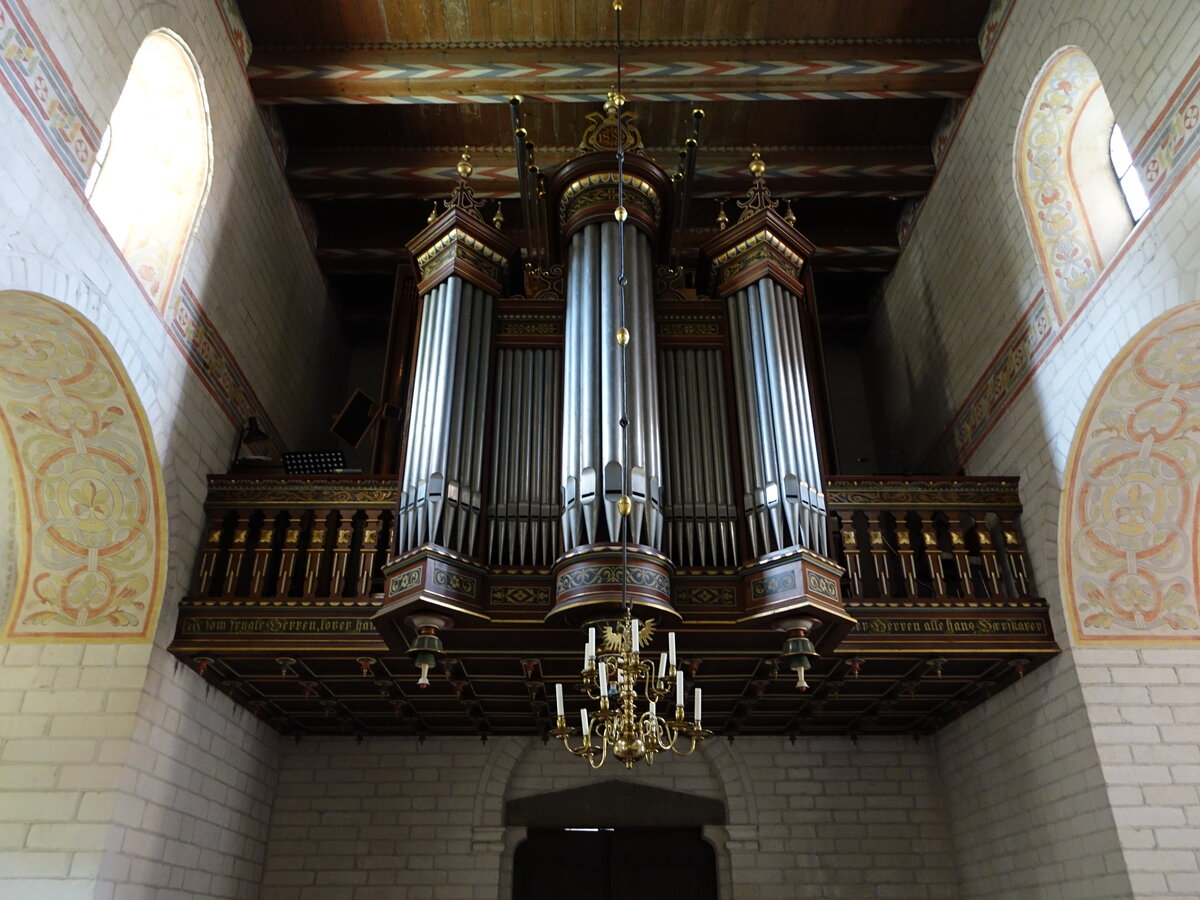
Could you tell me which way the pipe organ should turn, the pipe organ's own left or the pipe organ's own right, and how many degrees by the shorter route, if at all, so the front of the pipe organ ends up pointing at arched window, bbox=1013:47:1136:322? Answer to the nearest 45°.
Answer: approximately 90° to the pipe organ's own left

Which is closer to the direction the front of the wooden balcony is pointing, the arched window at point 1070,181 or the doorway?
the arched window

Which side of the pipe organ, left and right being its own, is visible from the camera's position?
front

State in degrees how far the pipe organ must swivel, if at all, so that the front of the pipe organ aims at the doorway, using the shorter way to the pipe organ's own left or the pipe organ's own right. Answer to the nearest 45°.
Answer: approximately 180°

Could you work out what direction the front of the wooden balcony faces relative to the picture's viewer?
facing the viewer

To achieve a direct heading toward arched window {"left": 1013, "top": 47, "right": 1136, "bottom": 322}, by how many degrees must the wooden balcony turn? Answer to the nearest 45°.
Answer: approximately 90° to its left
